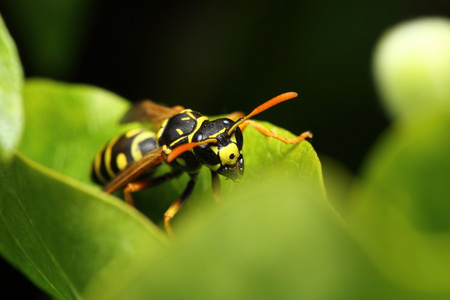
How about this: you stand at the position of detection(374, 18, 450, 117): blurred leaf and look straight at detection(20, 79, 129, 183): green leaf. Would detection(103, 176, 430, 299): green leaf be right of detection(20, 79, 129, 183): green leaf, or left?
left

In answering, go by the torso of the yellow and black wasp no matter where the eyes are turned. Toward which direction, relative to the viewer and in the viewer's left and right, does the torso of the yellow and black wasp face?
facing the viewer and to the right of the viewer

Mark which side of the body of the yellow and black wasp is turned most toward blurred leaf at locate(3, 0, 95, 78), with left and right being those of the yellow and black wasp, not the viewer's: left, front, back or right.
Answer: back
